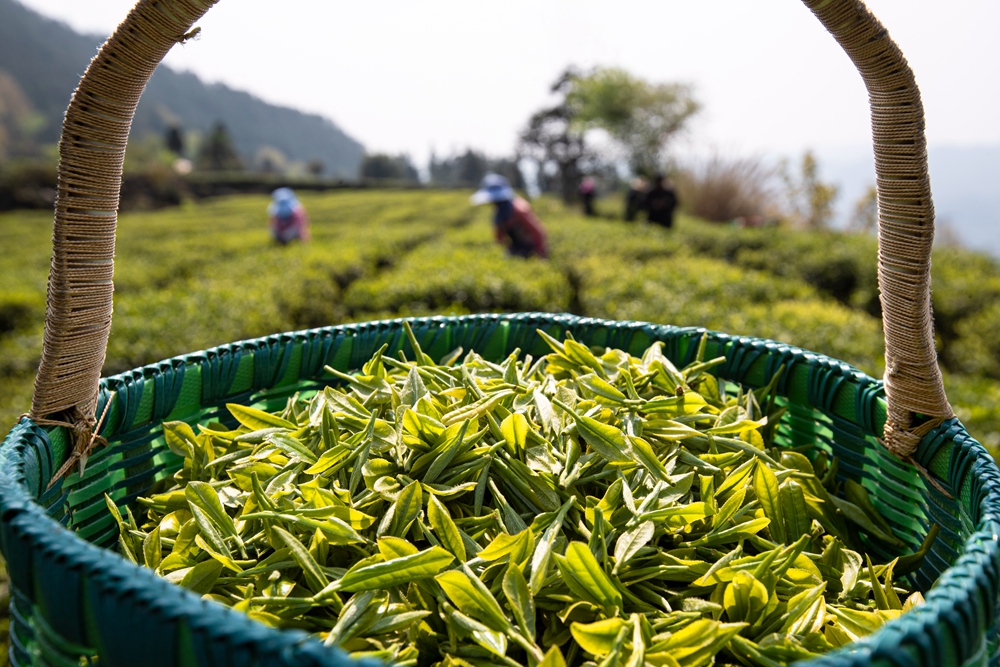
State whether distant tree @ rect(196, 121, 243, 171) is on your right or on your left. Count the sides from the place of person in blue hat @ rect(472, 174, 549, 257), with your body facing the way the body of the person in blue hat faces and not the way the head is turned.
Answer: on your right

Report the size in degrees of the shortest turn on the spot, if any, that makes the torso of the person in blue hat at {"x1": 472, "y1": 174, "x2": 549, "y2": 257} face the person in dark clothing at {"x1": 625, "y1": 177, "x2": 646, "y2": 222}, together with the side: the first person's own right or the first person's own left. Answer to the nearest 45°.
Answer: approximately 90° to the first person's own right

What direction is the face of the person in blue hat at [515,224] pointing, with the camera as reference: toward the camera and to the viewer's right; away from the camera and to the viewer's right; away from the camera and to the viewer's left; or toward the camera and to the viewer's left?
toward the camera and to the viewer's left

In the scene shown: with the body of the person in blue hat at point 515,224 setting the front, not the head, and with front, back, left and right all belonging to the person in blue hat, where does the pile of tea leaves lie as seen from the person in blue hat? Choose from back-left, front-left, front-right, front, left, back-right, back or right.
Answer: left

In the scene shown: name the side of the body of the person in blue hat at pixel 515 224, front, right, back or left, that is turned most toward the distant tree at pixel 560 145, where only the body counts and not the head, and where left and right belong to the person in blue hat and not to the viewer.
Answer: right

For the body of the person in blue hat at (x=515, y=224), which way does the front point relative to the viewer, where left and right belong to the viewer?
facing to the left of the viewer

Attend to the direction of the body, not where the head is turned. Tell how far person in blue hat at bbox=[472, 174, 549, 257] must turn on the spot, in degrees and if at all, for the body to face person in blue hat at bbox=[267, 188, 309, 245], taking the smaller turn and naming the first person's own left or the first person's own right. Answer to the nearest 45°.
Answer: approximately 45° to the first person's own right

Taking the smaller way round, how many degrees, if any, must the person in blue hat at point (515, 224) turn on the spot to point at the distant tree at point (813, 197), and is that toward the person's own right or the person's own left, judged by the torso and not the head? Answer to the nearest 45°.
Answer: approximately 135° to the person's own right

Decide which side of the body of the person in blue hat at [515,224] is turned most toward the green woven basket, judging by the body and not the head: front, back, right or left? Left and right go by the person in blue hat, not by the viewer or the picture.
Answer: left

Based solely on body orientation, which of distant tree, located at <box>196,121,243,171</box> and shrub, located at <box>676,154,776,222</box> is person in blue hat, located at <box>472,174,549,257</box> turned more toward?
the distant tree
